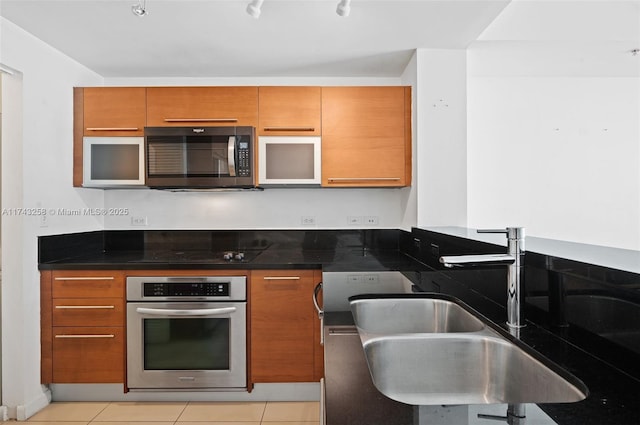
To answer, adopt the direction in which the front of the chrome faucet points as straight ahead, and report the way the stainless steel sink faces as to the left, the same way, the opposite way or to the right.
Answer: the same way

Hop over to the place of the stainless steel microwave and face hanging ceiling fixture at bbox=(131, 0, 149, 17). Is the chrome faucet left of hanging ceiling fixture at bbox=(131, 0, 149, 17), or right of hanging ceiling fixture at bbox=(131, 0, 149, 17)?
left

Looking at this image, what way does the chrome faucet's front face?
to the viewer's left

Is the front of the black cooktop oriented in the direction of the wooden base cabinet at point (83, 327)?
no

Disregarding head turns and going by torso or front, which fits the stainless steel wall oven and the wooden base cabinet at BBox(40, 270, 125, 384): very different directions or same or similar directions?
same or similar directions

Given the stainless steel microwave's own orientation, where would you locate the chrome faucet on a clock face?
The chrome faucet is roughly at 11 o'clock from the stainless steel microwave.

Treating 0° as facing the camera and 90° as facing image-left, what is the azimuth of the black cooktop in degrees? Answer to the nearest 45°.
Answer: approximately 0°

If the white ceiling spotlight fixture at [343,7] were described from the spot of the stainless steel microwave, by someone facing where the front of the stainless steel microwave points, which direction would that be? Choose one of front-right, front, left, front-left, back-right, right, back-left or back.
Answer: front-left

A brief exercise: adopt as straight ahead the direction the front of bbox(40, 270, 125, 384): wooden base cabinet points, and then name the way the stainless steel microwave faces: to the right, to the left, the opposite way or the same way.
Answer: the same way

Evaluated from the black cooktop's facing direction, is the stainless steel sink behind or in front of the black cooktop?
in front

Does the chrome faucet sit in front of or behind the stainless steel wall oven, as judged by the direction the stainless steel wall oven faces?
in front

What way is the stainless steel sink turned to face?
to the viewer's left

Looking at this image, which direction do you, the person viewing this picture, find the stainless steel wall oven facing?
facing the viewer

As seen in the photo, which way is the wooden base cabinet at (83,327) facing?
toward the camera
